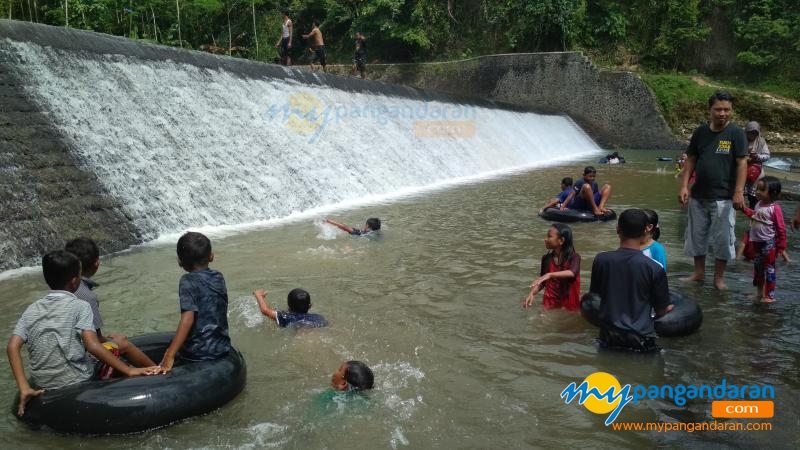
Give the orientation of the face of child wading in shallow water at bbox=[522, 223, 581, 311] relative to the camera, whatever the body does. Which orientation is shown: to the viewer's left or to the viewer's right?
to the viewer's left

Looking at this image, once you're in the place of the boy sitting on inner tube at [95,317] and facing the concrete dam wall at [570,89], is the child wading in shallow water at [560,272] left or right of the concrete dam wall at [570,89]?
right

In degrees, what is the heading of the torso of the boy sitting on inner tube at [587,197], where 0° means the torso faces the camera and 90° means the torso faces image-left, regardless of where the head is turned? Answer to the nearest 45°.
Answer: approximately 315°

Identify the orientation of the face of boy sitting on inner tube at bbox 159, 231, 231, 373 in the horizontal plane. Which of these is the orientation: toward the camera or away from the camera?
away from the camera

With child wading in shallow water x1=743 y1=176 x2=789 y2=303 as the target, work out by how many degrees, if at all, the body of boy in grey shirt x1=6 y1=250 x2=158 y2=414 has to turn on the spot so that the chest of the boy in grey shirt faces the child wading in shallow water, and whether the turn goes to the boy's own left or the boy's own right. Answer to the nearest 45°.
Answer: approximately 45° to the boy's own right

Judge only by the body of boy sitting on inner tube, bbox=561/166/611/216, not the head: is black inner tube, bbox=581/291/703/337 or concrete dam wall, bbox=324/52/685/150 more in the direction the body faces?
the black inner tube
